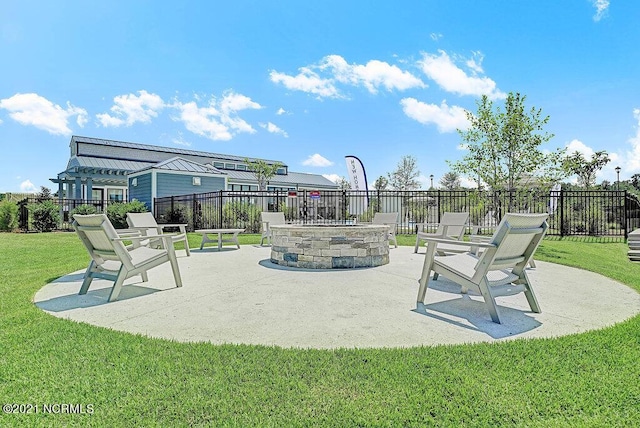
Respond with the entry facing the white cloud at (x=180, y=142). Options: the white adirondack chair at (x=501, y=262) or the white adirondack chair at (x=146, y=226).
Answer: the white adirondack chair at (x=501, y=262)

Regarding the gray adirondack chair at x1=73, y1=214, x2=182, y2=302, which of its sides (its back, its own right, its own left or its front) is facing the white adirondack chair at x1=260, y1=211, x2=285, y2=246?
front

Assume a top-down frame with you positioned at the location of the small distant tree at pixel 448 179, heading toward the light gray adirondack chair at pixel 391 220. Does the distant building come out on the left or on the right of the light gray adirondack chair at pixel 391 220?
right

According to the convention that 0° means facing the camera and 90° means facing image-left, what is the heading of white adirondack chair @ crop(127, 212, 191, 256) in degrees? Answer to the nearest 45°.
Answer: approximately 315°

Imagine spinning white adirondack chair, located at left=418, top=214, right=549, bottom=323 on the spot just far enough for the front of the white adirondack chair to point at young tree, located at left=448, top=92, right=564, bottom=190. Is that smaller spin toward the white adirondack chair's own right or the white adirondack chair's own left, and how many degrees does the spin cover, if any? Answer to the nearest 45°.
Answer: approximately 45° to the white adirondack chair's own right

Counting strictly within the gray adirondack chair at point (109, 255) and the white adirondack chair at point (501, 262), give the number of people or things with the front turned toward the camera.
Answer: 0

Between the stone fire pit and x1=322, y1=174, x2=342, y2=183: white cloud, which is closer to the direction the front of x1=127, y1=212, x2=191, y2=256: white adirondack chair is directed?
the stone fire pit

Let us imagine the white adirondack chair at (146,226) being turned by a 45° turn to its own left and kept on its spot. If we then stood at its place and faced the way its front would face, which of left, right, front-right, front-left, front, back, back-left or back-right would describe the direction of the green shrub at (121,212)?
left

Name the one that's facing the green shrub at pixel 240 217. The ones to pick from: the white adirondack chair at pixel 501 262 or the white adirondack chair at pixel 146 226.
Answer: the white adirondack chair at pixel 501 262

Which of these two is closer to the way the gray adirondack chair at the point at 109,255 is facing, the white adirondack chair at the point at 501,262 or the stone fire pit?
the stone fire pit

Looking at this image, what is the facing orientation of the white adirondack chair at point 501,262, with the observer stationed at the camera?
facing away from the viewer and to the left of the viewer

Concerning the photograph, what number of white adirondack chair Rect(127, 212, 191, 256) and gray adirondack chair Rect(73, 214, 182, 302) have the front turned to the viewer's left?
0

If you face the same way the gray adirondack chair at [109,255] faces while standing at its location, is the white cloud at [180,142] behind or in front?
in front
